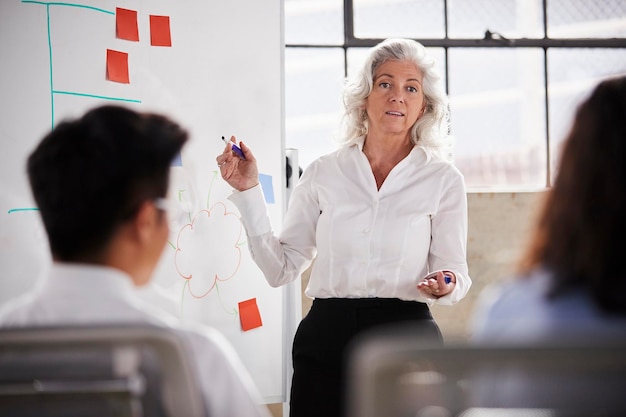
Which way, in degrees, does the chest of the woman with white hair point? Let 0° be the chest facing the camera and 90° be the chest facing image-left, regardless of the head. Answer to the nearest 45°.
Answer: approximately 0°

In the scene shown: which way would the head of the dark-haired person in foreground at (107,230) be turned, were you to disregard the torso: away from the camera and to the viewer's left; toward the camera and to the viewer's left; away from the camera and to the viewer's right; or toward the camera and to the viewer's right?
away from the camera and to the viewer's right

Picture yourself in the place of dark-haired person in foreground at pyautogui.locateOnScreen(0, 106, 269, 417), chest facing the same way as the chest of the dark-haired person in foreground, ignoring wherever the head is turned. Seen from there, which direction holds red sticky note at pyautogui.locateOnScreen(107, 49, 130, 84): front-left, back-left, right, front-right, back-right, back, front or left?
front-left

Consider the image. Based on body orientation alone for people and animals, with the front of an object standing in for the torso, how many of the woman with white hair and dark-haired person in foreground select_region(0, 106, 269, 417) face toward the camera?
1

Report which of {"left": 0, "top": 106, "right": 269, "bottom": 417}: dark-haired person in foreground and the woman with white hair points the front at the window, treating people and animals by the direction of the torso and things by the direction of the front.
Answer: the dark-haired person in foreground

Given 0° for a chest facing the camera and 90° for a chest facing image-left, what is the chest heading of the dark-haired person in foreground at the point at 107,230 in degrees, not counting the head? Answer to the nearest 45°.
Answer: approximately 225°

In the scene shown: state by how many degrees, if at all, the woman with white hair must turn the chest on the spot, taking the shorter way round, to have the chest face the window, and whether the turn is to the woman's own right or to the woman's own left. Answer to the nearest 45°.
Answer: approximately 135° to the woman's own left

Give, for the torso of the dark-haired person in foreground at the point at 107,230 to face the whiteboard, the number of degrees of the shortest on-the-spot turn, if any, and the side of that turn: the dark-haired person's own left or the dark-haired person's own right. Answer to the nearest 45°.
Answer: approximately 45° to the dark-haired person's own left

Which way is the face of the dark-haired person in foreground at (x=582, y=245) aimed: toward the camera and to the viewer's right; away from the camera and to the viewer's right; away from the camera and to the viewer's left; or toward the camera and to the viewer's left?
away from the camera and to the viewer's left

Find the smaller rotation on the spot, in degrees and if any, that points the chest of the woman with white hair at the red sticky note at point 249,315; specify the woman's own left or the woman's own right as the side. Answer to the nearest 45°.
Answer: approximately 135° to the woman's own right

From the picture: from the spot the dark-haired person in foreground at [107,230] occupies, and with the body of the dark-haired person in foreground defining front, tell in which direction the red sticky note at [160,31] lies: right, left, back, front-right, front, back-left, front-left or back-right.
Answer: front-left
